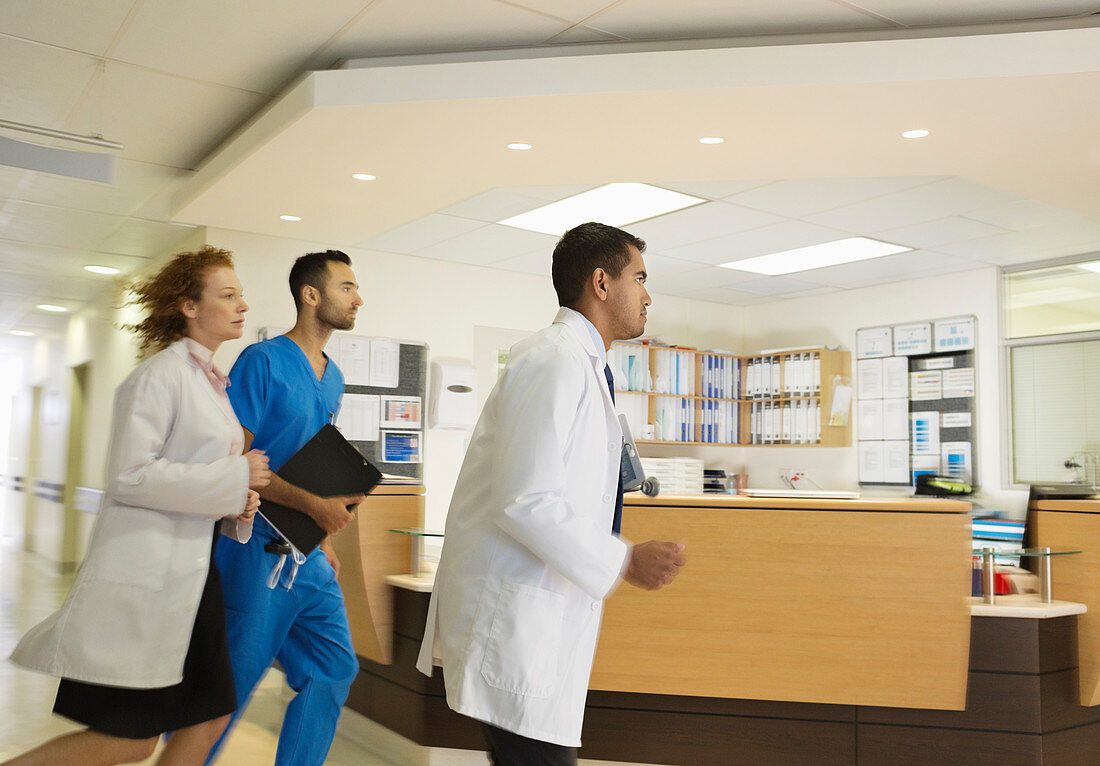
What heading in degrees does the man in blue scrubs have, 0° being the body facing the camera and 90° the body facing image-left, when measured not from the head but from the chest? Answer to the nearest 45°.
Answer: approximately 315°

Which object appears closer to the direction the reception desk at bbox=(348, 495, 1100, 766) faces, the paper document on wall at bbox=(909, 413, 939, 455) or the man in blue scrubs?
the man in blue scrubs

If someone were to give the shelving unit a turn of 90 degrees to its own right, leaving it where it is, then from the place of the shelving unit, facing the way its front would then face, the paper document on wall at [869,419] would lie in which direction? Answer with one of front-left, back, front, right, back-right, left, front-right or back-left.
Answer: back

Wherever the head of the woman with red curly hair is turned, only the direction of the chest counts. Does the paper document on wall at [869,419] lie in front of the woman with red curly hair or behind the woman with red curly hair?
in front

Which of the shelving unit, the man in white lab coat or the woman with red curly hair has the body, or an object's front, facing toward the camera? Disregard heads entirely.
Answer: the shelving unit

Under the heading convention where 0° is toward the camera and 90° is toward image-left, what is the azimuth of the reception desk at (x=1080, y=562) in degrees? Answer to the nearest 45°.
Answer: approximately 0°

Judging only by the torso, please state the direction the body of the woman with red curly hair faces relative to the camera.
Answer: to the viewer's right

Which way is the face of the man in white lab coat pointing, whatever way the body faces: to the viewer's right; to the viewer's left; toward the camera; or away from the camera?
to the viewer's right

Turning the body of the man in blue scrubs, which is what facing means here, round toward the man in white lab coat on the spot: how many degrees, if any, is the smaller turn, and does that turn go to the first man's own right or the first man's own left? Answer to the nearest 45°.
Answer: approximately 45° to the first man's own right

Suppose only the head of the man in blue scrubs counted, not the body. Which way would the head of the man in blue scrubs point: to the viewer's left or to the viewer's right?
to the viewer's right

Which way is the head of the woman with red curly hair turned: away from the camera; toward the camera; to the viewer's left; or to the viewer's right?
to the viewer's right

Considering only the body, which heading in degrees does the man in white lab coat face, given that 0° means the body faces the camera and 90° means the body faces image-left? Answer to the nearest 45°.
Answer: approximately 270°
